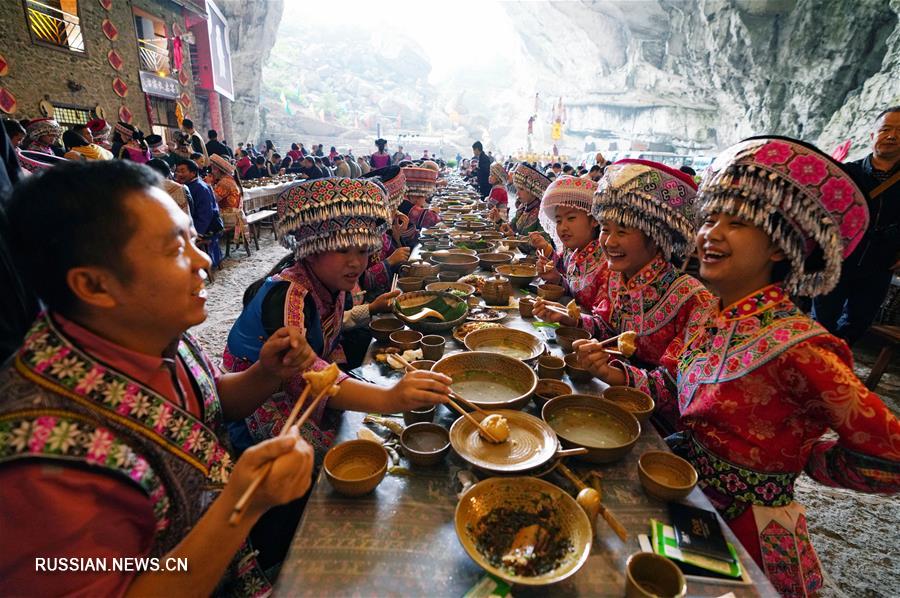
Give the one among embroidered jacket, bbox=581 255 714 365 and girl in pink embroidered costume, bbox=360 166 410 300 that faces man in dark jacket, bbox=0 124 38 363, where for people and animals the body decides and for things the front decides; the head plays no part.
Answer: the embroidered jacket

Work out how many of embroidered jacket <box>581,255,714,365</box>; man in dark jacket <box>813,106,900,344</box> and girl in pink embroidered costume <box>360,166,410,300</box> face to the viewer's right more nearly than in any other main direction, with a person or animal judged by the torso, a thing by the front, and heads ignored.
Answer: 1

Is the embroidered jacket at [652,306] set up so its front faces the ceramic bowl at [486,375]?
yes

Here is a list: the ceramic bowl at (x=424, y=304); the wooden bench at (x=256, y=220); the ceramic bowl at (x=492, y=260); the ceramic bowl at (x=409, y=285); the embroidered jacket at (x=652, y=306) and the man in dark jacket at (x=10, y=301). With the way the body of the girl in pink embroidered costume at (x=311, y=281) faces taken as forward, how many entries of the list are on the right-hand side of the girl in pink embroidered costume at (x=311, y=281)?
1

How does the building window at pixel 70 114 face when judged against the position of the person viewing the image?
facing the viewer and to the right of the viewer

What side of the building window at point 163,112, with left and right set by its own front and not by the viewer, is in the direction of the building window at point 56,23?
right

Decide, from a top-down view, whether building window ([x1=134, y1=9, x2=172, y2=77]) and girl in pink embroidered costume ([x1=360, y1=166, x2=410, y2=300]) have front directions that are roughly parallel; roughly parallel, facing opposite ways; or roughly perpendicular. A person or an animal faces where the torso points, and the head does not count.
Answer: roughly parallel

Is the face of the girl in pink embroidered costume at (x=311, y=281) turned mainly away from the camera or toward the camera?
toward the camera

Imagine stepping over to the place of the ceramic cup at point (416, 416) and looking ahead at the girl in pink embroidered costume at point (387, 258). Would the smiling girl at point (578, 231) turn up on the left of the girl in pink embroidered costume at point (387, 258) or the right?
right

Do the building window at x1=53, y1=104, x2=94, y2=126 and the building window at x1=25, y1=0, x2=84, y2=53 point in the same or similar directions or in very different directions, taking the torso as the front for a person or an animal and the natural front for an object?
same or similar directions

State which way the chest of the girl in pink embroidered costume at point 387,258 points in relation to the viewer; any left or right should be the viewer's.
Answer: facing to the right of the viewer

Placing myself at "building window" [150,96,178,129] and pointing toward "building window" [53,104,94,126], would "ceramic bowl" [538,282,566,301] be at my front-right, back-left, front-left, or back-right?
front-left

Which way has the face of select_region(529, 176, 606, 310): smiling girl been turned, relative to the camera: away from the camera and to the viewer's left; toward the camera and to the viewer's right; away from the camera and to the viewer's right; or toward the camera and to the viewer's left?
toward the camera and to the viewer's left
